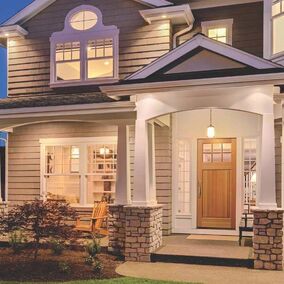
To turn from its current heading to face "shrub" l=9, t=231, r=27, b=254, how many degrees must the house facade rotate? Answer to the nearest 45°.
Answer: approximately 45° to its right

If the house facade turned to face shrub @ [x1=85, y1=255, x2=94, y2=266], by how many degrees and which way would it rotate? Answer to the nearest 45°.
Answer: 0° — it already faces it

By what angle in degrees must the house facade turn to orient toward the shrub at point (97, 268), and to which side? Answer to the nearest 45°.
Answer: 0° — it already faces it

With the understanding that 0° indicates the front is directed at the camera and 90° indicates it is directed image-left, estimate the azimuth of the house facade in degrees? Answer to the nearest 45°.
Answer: approximately 0°

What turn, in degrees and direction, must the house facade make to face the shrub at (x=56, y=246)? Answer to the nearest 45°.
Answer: approximately 45° to its right
